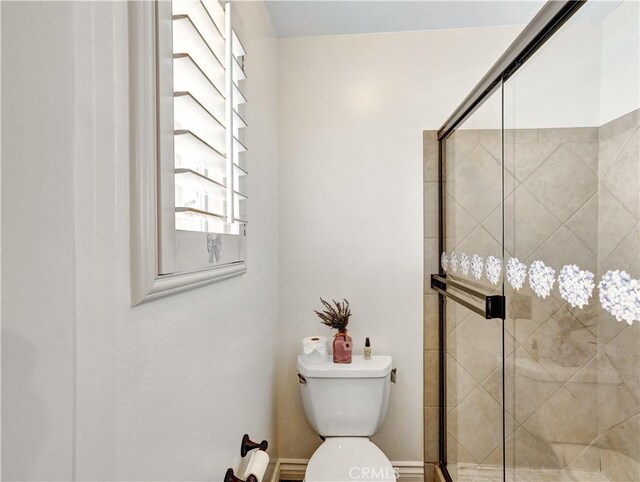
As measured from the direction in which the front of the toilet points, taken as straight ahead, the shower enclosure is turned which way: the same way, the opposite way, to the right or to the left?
to the right

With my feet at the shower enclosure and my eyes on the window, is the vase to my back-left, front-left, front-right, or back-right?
front-right

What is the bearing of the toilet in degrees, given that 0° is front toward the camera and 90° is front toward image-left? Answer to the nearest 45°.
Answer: approximately 0°

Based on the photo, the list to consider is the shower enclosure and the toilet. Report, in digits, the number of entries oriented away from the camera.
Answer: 0

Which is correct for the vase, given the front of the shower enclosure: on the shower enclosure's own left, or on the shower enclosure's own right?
on the shower enclosure's own right

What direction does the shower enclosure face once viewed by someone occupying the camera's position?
facing the viewer and to the left of the viewer
